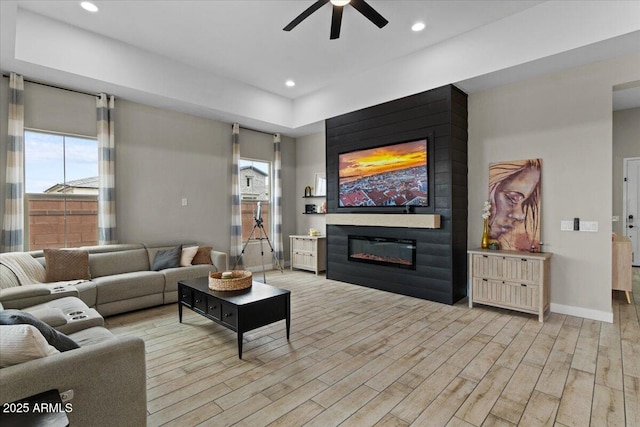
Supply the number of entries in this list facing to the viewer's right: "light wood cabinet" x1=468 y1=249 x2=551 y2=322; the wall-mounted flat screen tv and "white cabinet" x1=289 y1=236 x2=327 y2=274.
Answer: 0

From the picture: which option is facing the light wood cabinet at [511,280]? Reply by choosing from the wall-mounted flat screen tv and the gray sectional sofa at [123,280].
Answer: the gray sectional sofa

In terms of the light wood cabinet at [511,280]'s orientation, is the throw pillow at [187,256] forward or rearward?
forward

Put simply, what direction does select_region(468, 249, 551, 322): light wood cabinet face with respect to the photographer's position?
facing the viewer and to the left of the viewer

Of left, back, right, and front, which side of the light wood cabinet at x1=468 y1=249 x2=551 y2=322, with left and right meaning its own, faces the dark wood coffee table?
front

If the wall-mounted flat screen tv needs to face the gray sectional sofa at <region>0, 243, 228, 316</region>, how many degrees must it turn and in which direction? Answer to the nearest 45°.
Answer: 0° — it already faces it

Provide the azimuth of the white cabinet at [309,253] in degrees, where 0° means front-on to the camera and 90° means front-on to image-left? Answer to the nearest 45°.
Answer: approximately 45°

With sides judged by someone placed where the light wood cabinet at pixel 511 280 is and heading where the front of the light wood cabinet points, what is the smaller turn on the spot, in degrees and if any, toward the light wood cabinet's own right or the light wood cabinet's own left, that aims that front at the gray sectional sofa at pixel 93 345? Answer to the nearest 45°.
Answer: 0° — it already faces it

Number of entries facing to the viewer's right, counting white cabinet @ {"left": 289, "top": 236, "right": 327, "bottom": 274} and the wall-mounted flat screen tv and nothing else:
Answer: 0

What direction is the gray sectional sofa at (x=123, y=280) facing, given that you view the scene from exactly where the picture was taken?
facing the viewer and to the right of the viewer

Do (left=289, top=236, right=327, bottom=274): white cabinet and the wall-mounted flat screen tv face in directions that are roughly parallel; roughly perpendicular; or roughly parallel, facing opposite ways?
roughly parallel

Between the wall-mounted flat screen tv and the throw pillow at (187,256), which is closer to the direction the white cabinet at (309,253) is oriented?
the throw pillow

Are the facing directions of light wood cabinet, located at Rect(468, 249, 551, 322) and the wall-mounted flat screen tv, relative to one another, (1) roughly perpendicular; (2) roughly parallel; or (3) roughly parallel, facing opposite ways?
roughly parallel

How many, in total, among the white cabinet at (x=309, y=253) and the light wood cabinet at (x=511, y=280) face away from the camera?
0

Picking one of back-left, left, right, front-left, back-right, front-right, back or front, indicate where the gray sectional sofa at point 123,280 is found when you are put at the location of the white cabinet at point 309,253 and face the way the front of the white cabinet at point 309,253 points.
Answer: front

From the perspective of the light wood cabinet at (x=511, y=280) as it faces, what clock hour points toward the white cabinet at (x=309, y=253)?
the white cabinet at (x=309, y=253) is roughly at 2 o'clock from the light wood cabinet at (x=511, y=280).
